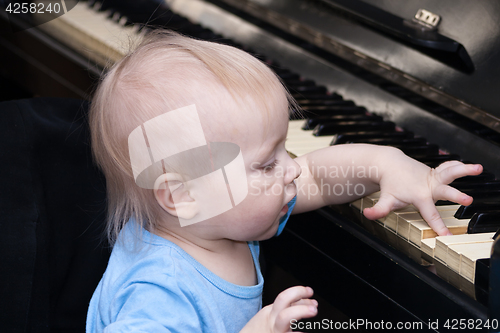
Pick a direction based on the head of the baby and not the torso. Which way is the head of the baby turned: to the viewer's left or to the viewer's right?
to the viewer's right

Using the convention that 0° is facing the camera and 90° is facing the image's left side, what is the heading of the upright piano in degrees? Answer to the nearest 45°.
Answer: approximately 45°

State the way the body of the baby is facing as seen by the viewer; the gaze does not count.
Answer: to the viewer's right
